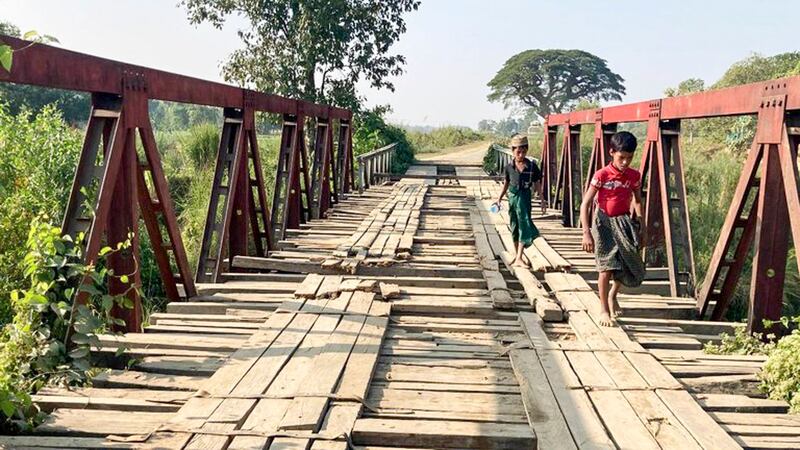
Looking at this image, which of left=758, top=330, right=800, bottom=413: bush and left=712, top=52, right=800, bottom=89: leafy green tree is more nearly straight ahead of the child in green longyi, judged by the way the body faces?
the bush

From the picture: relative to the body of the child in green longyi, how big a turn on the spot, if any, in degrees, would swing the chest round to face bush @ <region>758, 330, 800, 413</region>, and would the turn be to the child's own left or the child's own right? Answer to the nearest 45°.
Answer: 0° — they already face it

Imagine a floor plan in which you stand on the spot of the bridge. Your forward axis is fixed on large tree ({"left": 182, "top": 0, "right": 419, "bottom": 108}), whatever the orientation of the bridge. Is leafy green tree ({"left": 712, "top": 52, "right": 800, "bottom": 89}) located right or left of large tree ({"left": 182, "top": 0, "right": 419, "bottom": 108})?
right

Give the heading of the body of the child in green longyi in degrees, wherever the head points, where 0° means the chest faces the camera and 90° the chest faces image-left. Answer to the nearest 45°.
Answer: approximately 0°

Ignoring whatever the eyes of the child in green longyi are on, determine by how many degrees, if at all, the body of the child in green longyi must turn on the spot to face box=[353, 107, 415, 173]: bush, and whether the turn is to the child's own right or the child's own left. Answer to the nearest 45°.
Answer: approximately 180°

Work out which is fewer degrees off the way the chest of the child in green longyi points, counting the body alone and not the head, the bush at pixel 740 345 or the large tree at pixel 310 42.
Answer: the bush

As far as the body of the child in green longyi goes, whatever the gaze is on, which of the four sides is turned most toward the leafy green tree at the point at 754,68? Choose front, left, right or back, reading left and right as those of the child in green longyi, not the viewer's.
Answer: back

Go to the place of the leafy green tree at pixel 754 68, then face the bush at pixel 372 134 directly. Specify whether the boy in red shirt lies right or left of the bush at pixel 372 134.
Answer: left
